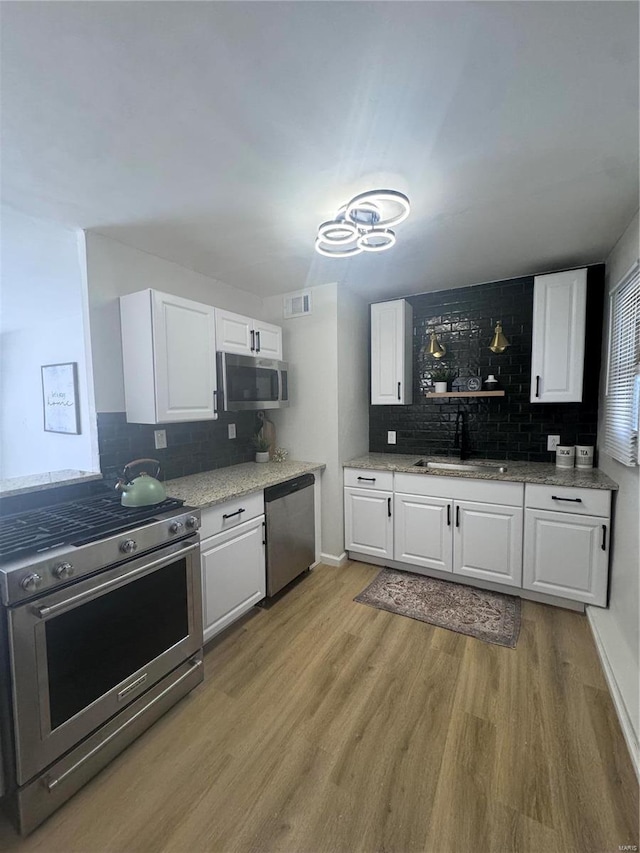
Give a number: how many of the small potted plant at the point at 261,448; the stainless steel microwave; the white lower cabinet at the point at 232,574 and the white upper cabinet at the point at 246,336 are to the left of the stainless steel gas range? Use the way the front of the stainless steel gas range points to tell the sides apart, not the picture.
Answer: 4

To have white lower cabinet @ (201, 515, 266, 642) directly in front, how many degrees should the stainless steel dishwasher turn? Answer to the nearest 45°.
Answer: approximately 90° to its right

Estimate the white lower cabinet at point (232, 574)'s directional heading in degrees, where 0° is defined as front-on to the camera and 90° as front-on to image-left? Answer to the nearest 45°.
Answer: approximately 315°

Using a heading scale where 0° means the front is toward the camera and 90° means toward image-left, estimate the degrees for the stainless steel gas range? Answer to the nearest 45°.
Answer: approximately 315°

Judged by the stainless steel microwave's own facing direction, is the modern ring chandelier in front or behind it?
in front

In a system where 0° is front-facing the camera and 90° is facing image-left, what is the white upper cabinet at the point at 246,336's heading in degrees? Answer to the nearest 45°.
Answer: approximately 315°

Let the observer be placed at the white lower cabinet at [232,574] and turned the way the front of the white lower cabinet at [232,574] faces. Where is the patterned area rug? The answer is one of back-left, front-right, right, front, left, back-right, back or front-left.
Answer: front-left

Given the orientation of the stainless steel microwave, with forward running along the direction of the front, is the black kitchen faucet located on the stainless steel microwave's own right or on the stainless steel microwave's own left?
on the stainless steel microwave's own left

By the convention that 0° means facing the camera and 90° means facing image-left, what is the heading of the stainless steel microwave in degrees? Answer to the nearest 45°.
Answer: approximately 315°

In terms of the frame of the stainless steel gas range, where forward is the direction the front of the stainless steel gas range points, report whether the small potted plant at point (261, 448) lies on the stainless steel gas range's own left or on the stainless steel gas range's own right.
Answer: on the stainless steel gas range's own left

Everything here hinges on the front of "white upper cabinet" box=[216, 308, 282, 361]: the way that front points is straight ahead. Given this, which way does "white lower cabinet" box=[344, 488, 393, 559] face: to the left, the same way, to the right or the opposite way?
to the right

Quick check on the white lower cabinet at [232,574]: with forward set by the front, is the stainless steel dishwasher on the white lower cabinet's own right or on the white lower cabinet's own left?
on the white lower cabinet's own left
